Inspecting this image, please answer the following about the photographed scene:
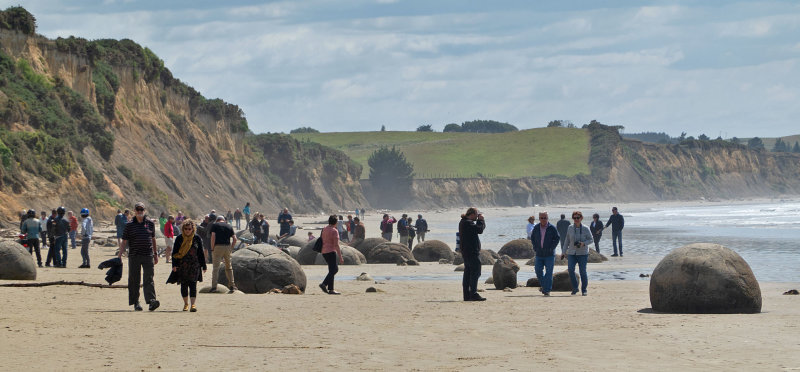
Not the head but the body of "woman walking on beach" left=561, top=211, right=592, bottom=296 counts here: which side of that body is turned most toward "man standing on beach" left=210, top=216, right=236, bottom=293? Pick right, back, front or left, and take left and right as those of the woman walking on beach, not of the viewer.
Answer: right

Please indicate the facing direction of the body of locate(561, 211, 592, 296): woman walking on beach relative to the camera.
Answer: toward the camera

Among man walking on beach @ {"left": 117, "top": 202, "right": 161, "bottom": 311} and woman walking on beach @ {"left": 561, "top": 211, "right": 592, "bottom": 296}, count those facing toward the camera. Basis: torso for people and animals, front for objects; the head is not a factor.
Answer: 2

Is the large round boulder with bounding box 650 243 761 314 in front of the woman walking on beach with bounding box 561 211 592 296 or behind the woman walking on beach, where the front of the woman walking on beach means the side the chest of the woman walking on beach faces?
in front

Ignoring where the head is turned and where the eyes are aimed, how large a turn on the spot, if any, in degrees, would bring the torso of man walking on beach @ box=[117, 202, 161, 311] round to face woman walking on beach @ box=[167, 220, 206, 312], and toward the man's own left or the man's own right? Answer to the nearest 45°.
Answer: approximately 90° to the man's own left

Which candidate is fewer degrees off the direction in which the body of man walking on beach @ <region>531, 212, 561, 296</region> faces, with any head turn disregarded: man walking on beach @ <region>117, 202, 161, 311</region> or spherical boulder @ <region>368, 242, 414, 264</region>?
the man walking on beach

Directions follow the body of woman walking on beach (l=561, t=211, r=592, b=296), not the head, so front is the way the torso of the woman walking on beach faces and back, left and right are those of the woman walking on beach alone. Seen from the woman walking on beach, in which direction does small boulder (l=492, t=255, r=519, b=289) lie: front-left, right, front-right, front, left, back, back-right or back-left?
back-right

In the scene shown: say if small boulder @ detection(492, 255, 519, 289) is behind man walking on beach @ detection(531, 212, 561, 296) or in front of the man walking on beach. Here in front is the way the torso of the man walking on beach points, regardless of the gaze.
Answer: behind

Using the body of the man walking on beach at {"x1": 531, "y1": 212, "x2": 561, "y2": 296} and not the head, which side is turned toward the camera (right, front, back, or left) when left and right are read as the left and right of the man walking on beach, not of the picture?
front

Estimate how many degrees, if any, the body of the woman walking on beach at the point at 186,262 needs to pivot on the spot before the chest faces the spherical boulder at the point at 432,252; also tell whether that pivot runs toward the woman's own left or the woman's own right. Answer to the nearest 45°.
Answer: approximately 135° to the woman's own left

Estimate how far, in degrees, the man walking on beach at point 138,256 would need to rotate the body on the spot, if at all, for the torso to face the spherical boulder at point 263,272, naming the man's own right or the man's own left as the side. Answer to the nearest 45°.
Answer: approximately 135° to the man's own left

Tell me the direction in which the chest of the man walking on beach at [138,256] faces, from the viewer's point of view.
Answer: toward the camera
